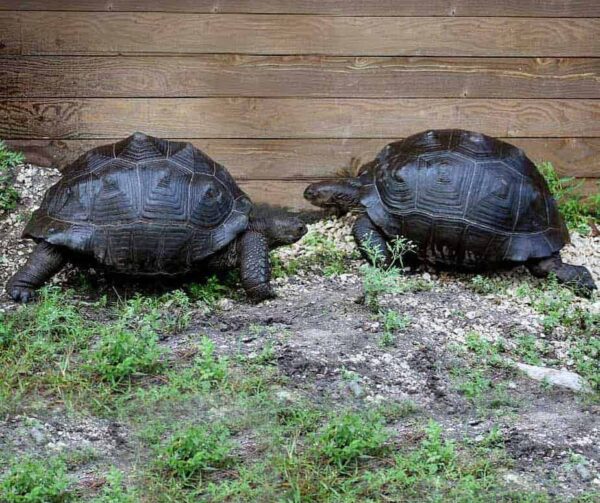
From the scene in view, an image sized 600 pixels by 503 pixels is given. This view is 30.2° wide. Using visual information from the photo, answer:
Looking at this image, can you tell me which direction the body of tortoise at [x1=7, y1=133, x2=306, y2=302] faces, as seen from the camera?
to the viewer's right

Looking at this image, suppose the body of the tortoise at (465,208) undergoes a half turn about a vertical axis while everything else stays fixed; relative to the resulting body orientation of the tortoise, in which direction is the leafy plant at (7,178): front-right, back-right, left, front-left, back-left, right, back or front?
back

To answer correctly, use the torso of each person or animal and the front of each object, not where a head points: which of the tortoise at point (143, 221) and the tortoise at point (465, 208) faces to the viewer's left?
the tortoise at point (465, 208)

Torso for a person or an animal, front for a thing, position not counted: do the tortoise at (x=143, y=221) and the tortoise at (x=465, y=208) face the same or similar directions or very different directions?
very different directions

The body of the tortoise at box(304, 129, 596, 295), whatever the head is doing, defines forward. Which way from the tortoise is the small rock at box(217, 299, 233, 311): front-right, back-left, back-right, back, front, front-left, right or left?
front-left

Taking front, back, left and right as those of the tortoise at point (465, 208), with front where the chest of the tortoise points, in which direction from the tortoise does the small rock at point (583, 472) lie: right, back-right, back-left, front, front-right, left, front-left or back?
left

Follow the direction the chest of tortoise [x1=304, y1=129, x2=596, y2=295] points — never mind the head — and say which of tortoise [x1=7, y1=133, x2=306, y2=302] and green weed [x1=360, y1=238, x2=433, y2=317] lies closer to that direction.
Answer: the tortoise

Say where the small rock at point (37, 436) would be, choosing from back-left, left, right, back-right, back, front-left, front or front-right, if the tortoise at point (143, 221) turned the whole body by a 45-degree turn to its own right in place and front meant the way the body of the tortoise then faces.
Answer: front-right

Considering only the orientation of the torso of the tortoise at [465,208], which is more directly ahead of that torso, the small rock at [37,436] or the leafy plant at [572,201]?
the small rock

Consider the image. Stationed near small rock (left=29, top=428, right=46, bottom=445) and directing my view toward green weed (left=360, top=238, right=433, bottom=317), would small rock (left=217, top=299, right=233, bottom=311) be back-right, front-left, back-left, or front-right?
front-left

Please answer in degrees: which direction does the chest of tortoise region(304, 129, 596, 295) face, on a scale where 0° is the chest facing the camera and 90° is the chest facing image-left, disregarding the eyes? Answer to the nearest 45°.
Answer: approximately 90°

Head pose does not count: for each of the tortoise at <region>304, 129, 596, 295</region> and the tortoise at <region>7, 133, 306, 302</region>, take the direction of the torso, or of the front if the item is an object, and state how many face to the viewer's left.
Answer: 1

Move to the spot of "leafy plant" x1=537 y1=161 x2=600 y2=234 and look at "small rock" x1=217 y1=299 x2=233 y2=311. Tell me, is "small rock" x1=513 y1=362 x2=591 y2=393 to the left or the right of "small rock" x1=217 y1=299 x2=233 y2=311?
left

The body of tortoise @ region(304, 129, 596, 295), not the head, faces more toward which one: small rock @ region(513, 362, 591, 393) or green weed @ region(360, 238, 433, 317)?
the green weed

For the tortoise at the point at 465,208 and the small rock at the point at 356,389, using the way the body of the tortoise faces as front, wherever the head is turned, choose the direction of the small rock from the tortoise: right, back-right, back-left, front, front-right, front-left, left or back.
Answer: left
